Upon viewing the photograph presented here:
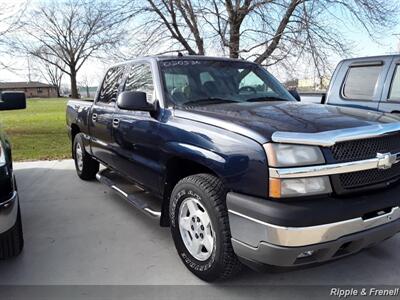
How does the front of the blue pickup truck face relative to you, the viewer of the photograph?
facing the viewer and to the right of the viewer

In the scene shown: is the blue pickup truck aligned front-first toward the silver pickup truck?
no
